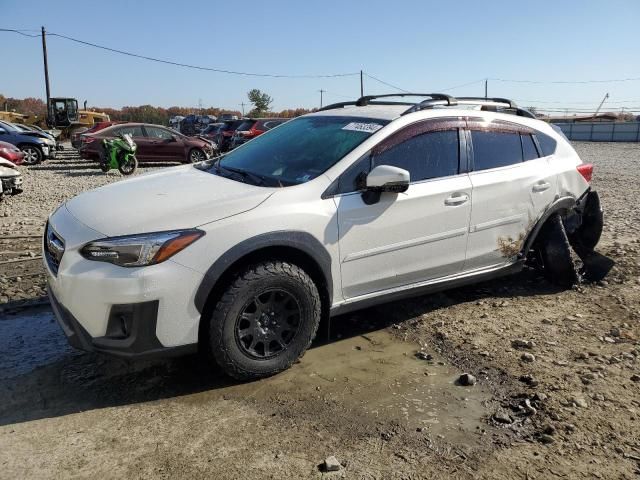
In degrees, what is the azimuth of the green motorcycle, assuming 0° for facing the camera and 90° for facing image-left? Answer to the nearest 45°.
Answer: approximately 315°

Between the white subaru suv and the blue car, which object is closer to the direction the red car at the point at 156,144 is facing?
the white subaru suv

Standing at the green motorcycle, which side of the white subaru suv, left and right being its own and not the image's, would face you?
right

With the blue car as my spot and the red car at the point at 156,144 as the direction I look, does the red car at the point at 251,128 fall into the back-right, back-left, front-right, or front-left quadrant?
front-left

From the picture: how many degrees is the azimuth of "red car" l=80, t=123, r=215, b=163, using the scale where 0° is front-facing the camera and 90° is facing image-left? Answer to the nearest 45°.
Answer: approximately 270°

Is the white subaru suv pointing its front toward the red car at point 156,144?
no

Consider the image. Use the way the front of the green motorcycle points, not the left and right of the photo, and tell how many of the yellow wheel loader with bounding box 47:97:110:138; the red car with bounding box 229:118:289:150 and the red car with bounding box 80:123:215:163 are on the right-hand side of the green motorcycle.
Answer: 0

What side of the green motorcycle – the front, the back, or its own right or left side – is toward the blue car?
back

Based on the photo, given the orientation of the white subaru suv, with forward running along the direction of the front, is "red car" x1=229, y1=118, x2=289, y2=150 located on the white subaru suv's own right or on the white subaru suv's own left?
on the white subaru suv's own right

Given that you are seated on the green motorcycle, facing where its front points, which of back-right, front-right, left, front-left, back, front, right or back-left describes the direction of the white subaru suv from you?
front-right

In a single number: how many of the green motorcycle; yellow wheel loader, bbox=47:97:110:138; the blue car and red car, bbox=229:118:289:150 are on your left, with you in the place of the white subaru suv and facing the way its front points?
0

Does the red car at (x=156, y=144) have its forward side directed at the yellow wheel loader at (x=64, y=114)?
no

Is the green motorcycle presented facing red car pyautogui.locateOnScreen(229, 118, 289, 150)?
no

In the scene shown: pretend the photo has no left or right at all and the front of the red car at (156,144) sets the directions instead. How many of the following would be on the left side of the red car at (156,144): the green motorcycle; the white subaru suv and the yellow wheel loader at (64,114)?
1

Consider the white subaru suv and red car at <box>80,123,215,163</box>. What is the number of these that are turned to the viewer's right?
1

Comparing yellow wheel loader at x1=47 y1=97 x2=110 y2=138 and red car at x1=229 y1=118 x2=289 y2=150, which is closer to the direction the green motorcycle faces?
the red car

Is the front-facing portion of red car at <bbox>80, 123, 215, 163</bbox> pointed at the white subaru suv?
no

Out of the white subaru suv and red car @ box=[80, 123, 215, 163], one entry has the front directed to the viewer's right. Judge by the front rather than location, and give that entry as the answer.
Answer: the red car
